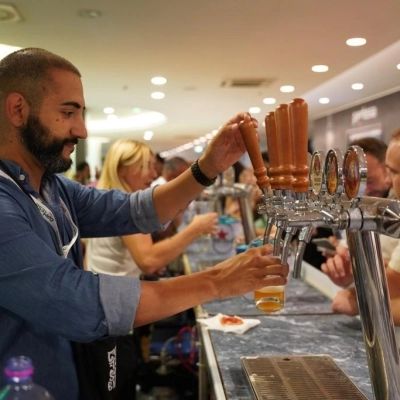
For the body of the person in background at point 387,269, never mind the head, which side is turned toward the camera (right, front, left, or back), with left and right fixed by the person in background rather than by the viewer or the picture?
left

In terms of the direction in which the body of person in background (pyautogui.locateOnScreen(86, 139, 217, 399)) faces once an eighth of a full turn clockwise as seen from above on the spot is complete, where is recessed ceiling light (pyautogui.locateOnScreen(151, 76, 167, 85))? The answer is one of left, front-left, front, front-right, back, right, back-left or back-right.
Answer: back-left

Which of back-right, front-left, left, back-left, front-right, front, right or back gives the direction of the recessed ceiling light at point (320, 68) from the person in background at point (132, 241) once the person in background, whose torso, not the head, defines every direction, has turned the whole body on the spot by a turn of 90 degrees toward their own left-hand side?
front-right

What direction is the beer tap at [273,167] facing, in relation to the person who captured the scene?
facing to the left of the viewer

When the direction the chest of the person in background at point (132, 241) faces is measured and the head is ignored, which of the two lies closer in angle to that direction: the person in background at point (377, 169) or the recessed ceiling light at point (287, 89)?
the person in background

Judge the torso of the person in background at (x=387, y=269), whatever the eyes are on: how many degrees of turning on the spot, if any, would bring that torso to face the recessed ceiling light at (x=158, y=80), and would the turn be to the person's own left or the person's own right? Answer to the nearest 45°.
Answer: approximately 45° to the person's own right

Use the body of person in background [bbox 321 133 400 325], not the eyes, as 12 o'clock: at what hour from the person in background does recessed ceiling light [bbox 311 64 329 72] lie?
The recessed ceiling light is roughly at 3 o'clock from the person in background.

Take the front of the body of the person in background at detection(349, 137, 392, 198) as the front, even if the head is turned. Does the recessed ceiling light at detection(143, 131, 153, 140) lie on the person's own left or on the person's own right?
on the person's own right

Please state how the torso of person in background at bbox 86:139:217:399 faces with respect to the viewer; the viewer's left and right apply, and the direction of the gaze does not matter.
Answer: facing to the right of the viewer
